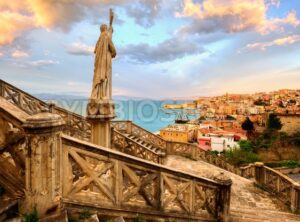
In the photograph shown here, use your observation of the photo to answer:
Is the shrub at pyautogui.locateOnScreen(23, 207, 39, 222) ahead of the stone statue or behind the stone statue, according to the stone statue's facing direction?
behind

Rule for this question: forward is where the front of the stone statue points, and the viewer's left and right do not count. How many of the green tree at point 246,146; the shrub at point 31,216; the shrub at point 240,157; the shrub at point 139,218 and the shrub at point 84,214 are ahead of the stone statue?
2

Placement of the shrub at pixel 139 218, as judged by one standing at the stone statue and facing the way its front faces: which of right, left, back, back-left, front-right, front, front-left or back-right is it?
back-right

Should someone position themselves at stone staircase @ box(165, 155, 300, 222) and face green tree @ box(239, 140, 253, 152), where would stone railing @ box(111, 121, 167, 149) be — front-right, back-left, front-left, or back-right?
front-left

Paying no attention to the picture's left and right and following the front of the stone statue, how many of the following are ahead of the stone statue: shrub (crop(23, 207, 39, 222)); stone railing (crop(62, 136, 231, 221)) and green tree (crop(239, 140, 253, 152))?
1

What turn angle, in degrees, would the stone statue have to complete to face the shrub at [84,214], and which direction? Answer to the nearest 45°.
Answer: approximately 135° to its right

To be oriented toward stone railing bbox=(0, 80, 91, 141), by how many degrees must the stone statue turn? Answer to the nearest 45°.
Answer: approximately 90° to its left

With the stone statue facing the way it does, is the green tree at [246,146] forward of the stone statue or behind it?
forward

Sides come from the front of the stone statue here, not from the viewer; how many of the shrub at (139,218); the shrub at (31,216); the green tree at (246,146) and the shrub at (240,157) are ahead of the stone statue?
2

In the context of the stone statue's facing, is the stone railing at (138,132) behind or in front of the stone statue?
in front

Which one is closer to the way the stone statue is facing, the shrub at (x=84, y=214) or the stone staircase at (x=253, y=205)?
the stone staircase

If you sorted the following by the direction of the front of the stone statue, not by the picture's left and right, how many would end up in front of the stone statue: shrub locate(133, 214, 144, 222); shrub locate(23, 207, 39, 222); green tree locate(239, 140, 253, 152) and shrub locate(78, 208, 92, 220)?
1

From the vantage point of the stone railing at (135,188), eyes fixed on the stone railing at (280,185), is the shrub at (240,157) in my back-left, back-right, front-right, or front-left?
front-left

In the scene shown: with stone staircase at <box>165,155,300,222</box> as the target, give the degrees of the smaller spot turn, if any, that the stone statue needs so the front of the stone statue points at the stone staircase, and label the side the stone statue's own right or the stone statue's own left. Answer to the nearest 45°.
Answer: approximately 45° to the stone statue's own right

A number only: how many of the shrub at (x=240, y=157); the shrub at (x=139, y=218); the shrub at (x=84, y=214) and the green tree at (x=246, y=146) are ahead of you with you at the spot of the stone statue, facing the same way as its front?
2

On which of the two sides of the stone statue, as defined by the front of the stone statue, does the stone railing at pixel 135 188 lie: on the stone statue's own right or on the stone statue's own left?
on the stone statue's own right

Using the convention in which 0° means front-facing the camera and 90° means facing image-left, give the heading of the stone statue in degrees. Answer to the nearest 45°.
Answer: approximately 225°
